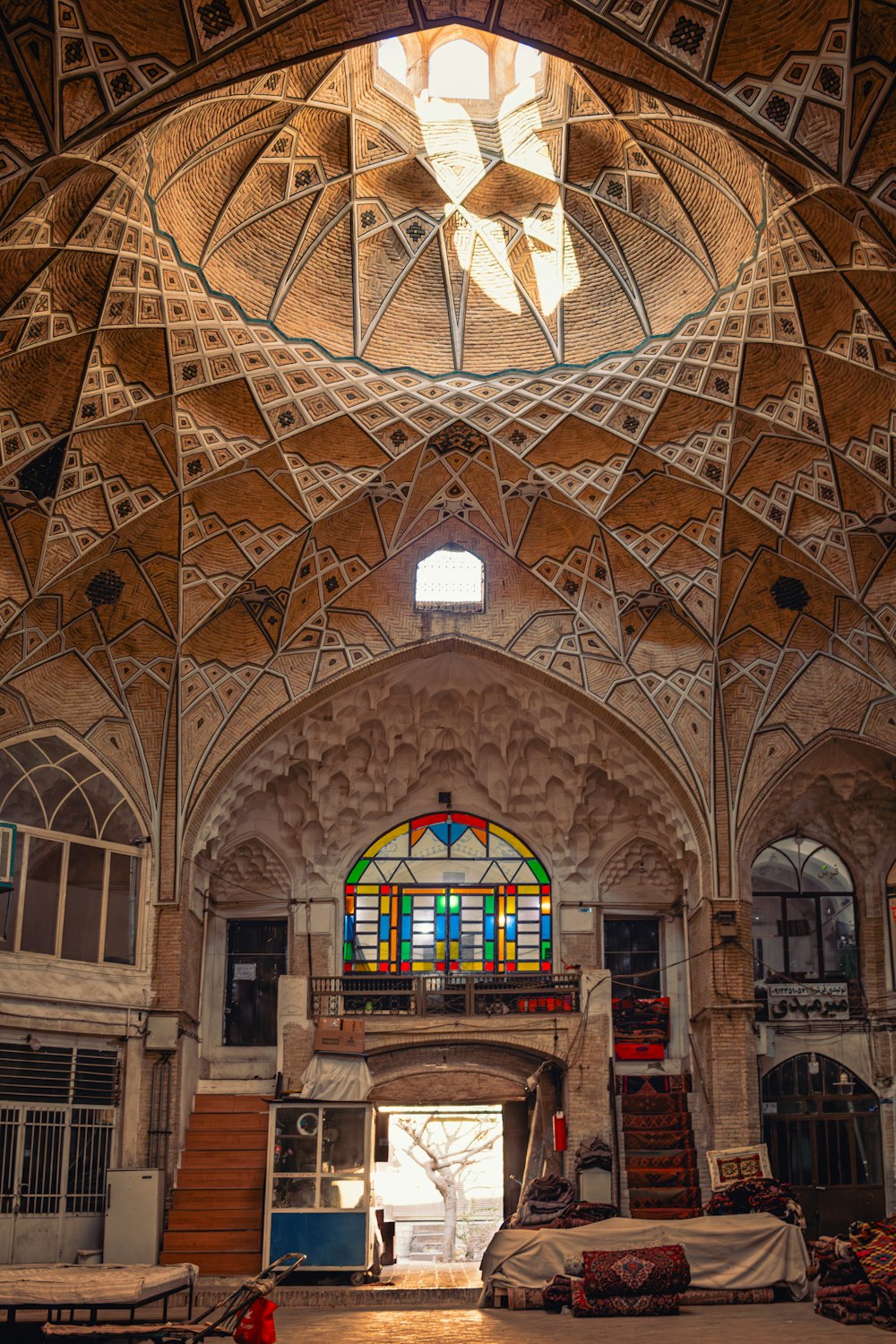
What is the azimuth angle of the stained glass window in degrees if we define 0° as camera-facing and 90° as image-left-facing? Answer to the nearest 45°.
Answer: approximately 0°

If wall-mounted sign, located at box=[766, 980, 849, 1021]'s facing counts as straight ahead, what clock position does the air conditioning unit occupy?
The air conditioning unit is roughly at 2 o'clock from the wall-mounted sign.

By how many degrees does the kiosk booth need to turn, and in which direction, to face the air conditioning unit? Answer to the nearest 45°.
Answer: approximately 90° to its right

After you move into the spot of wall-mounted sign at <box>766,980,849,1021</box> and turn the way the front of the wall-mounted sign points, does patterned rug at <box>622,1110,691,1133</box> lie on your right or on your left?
on your right

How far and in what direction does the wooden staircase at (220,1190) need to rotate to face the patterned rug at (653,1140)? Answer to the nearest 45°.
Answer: approximately 90° to its left
